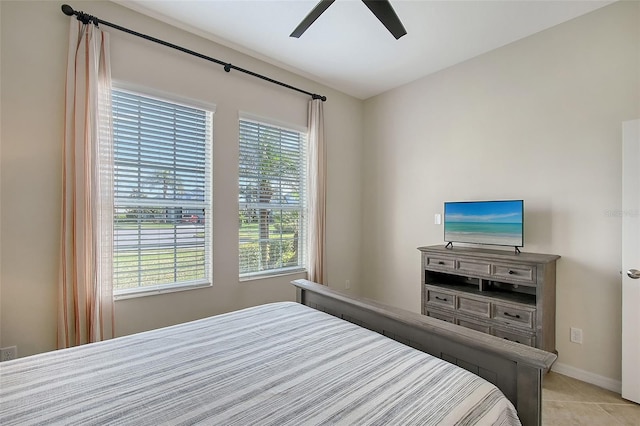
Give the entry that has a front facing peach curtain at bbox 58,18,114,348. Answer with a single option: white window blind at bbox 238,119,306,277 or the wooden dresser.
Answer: the wooden dresser

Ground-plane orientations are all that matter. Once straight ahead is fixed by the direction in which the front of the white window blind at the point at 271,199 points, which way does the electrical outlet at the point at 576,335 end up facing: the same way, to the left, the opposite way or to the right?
to the right

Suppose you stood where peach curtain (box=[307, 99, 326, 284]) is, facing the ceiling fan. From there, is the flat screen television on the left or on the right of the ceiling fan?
left

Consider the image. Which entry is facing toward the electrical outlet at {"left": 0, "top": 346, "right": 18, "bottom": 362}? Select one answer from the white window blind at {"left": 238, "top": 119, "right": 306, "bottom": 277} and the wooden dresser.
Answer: the wooden dresser

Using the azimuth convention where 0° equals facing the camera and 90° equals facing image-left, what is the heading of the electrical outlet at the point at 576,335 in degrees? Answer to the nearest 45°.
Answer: approximately 0°

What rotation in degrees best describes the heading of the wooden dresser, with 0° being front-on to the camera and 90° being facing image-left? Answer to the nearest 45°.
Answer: approximately 45°

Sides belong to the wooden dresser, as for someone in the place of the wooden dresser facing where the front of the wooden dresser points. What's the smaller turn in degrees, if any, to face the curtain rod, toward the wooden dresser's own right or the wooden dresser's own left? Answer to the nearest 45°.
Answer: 0° — it already faces it

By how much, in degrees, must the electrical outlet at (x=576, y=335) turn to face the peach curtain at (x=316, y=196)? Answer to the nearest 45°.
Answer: approximately 90° to its right

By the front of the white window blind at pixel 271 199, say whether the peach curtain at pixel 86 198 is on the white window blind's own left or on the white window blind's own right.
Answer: on the white window blind's own right
